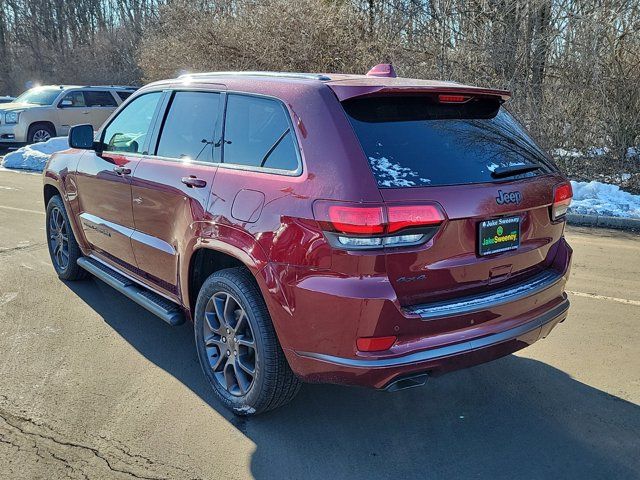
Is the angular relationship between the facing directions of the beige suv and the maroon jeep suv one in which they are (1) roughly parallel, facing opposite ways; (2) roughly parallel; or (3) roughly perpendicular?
roughly perpendicular

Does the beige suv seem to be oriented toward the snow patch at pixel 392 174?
no

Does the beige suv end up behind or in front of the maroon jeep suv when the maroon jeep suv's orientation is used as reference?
in front

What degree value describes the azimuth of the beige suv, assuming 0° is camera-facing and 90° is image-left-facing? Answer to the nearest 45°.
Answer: approximately 45°

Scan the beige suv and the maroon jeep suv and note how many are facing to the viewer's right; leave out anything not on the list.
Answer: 0

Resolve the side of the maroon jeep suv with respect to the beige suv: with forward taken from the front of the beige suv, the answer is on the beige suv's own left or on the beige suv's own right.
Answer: on the beige suv's own left

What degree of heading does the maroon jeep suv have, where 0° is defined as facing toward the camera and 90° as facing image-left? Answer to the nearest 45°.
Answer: approximately 135°
